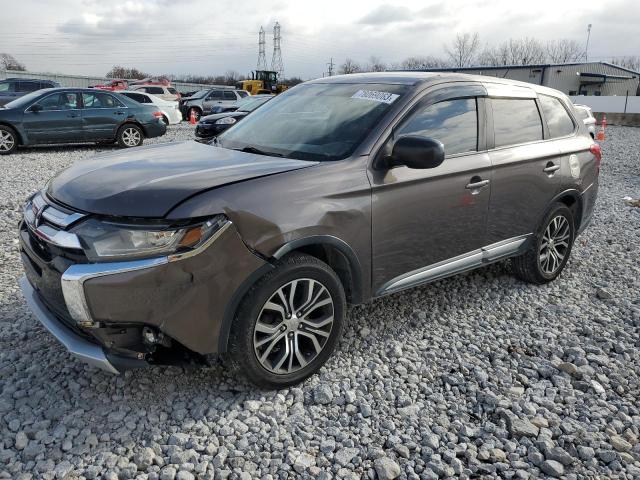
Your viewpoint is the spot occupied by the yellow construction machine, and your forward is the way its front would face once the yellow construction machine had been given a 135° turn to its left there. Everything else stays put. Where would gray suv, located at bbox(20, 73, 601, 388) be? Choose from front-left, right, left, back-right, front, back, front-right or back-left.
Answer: back-left

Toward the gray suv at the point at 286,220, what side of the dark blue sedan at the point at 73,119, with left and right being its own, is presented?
left

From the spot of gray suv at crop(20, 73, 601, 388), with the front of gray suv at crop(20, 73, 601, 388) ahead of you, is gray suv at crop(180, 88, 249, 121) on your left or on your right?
on your right

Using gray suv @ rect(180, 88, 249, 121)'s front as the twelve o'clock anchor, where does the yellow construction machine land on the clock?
The yellow construction machine is roughly at 5 o'clock from the gray suv.

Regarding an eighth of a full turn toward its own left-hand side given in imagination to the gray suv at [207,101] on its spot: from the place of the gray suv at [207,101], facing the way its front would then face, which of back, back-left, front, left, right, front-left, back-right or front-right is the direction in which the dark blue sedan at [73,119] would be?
front

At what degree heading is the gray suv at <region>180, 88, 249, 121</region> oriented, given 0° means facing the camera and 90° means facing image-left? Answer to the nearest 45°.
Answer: approximately 45°

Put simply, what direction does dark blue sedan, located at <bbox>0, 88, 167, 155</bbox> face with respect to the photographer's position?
facing to the left of the viewer
